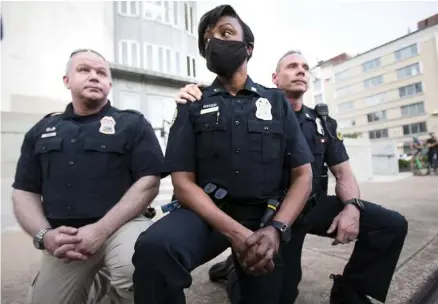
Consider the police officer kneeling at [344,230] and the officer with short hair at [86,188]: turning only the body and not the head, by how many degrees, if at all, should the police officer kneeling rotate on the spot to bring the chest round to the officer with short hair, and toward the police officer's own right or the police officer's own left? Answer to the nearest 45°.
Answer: approximately 135° to the police officer's own right

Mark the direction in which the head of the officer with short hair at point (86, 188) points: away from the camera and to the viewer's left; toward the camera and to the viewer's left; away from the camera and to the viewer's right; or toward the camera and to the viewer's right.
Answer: toward the camera and to the viewer's right

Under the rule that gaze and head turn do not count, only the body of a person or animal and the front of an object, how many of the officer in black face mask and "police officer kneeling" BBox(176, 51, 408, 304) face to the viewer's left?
0

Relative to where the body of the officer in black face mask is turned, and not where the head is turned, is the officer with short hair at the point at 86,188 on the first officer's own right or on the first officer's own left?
on the first officer's own right

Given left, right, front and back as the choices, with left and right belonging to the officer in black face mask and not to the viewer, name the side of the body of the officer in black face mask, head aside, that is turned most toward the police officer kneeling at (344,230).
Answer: left
